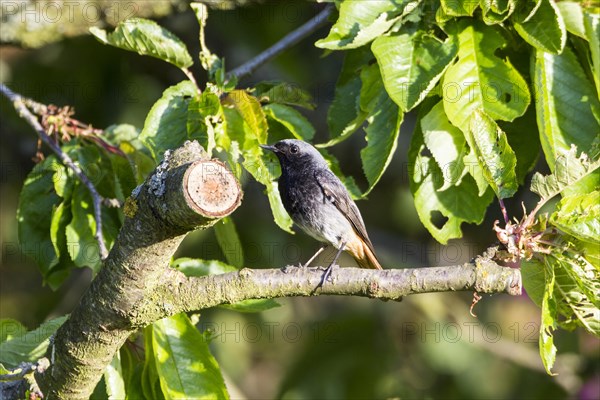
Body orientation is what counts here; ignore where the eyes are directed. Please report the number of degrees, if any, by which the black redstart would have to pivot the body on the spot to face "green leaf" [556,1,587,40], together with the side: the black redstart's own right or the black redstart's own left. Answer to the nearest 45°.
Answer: approximately 135° to the black redstart's own left

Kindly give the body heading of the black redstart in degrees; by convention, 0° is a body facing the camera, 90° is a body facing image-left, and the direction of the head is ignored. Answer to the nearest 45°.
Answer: approximately 90°

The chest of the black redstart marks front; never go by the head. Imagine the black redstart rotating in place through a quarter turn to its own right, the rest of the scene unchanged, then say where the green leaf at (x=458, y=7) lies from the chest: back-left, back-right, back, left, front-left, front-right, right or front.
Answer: back-right

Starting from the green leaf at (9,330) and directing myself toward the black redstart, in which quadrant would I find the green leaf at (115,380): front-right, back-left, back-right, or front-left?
front-right

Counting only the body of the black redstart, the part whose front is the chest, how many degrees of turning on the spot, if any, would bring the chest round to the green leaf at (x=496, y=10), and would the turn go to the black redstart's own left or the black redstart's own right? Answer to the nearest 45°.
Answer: approximately 135° to the black redstart's own left

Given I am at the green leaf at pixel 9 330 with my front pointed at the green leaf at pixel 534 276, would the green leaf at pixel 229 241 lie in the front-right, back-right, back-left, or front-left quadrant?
front-left

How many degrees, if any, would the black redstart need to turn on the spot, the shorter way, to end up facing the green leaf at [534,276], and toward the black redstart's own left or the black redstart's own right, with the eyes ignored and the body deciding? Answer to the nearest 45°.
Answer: approximately 135° to the black redstart's own left

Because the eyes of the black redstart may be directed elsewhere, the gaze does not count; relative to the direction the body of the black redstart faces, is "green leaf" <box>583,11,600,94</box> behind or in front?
behind
